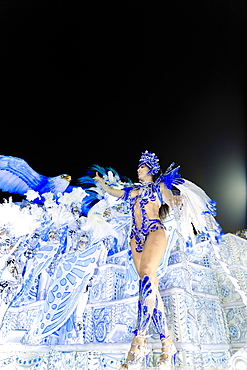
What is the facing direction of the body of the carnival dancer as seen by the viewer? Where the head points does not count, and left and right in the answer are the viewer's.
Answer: facing the viewer and to the left of the viewer

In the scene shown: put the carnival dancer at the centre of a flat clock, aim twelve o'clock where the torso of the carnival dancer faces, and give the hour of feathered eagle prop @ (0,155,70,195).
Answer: The feathered eagle prop is roughly at 3 o'clock from the carnival dancer.
